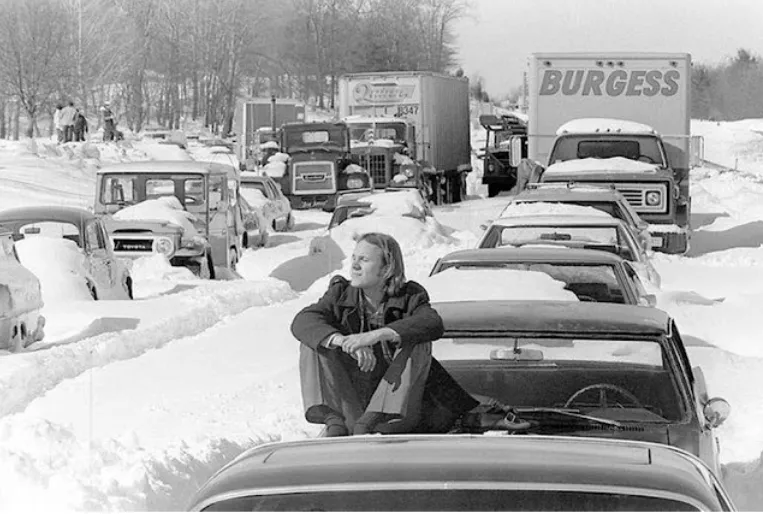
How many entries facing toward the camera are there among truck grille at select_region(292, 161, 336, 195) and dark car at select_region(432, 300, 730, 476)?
2

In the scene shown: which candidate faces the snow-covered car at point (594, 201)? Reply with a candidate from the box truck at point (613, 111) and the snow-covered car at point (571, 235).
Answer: the box truck

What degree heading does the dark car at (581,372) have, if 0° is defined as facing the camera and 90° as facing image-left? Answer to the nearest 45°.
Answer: approximately 0°

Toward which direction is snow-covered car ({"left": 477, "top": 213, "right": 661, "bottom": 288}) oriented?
toward the camera

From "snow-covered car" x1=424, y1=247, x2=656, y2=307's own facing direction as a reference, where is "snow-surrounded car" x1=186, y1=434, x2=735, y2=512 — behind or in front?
in front

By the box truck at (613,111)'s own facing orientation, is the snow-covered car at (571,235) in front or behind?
in front

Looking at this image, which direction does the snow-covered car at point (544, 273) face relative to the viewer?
toward the camera

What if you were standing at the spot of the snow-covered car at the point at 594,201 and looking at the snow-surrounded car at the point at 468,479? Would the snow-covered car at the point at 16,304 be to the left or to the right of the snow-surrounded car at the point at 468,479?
right

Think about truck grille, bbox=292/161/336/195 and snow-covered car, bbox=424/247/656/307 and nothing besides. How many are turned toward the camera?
2

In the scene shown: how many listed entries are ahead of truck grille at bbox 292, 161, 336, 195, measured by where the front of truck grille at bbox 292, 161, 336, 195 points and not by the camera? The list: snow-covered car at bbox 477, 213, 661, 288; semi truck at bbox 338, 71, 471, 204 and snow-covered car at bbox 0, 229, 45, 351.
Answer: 2

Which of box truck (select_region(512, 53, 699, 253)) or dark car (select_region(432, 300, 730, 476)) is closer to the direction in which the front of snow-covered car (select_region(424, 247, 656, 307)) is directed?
the dark car

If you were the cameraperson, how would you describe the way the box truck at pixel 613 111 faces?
facing the viewer
